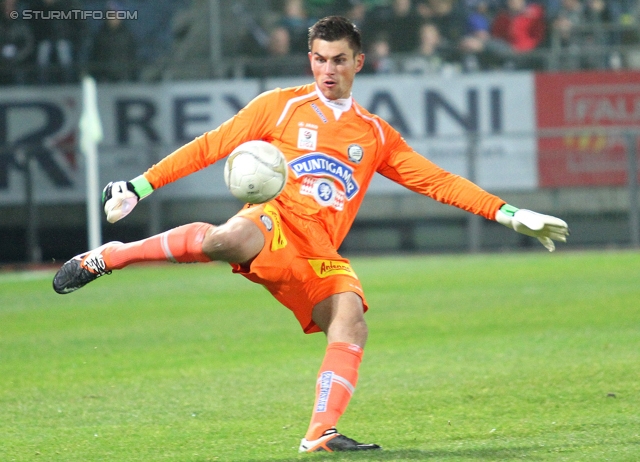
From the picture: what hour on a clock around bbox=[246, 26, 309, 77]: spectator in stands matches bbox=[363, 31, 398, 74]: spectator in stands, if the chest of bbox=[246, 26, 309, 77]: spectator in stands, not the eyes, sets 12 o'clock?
bbox=[363, 31, 398, 74]: spectator in stands is roughly at 9 o'clock from bbox=[246, 26, 309, 77]: spectator in stands.

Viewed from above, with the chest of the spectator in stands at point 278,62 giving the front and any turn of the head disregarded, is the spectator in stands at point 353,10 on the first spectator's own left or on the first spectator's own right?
on the first spectator's own left

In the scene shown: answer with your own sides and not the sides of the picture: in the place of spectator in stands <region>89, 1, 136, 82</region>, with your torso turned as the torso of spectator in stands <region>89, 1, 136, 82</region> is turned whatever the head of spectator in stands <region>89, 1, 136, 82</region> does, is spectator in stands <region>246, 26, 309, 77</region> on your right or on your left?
on your left

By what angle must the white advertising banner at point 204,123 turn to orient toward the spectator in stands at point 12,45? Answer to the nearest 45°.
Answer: approximately 90° to its right

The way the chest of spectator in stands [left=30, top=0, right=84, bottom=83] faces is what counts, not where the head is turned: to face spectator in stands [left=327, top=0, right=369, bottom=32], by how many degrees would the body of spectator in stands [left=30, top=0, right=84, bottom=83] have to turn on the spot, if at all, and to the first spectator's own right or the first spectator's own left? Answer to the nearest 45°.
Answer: approximately 90° to the first spectator's own left

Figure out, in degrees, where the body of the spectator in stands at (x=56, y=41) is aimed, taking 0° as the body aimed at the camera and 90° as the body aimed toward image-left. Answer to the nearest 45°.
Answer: approximately 0°

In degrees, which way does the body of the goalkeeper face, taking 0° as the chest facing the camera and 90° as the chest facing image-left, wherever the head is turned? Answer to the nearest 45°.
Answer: approximately 0°
